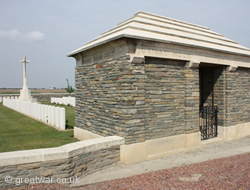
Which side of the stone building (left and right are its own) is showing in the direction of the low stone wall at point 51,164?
right

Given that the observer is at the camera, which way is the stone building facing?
facing the viewer and to the right of the viewer
